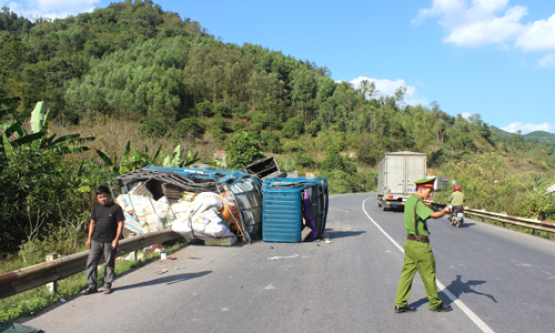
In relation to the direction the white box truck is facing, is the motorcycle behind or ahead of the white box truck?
behind

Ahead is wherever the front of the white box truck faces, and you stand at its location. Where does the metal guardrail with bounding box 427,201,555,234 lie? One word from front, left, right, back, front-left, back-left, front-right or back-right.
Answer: back-right

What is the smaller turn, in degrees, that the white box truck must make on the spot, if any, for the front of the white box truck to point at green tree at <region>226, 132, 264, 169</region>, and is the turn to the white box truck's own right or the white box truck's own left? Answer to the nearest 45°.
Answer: approximately 45° to the white box truck's own left

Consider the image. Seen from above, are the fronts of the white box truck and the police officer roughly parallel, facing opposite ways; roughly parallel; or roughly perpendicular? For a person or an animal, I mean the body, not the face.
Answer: roughly perpendicular

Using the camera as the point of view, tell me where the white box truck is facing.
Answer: facing away from the viewer

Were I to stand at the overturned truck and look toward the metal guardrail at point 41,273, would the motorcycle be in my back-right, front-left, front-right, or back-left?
back-left

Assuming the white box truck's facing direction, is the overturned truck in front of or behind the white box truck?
behind

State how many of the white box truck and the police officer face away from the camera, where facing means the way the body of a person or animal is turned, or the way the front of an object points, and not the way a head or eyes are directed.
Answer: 1
